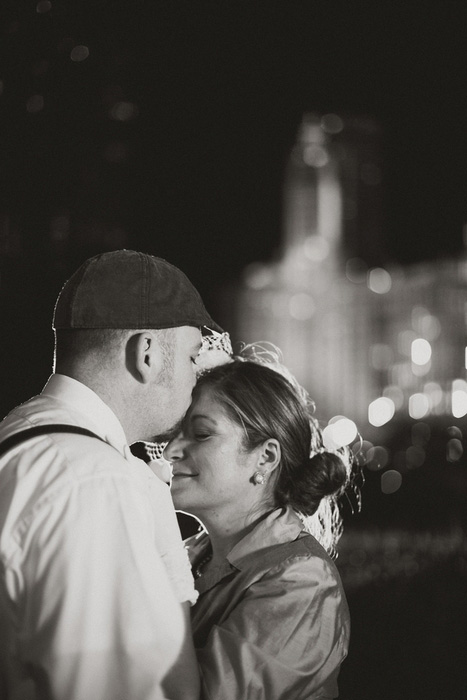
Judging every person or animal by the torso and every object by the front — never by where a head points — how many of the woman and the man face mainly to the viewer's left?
1

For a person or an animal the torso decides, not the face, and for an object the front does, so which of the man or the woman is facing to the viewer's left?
the woman

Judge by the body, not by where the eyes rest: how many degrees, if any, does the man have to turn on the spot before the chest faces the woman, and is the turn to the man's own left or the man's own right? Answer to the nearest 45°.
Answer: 0° — they already face them

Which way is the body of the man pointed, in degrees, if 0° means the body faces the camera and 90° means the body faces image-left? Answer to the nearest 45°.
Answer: approximately 225°

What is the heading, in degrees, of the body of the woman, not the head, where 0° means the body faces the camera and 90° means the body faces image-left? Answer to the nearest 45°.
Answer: approximately 90°

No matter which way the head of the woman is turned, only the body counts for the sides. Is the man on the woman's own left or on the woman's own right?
on the woman's own left
